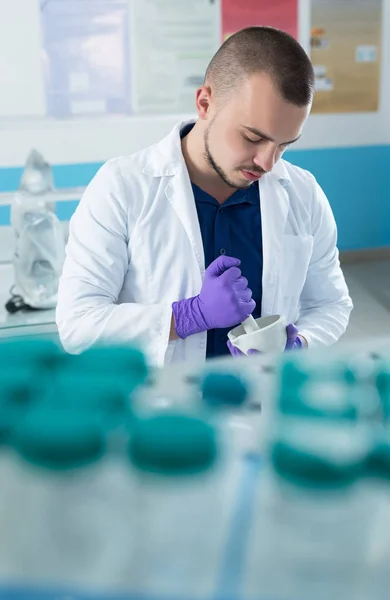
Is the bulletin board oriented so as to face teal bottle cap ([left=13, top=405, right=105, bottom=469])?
yes

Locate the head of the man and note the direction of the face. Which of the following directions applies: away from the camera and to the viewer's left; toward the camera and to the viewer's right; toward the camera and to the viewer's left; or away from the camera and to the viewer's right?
toward the camera and to the viewer's right

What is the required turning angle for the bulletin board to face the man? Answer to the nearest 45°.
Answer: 0° — it already faces them

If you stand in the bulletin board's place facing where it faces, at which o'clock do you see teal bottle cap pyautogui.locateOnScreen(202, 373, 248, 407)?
The teal bottle cap is roughly at 12 o'clock from the bulletin board.

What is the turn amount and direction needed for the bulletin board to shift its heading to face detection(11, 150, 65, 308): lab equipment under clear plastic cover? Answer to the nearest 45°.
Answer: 0° — it already faces it

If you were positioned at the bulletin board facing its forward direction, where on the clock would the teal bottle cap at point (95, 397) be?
The teal bottle cap is roughly at 12 o'clock from the bulletin board.

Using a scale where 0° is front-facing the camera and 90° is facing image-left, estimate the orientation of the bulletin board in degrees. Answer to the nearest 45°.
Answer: approximately 0°

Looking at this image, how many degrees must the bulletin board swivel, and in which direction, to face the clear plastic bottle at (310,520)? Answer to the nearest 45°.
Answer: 0° — it already faces it
